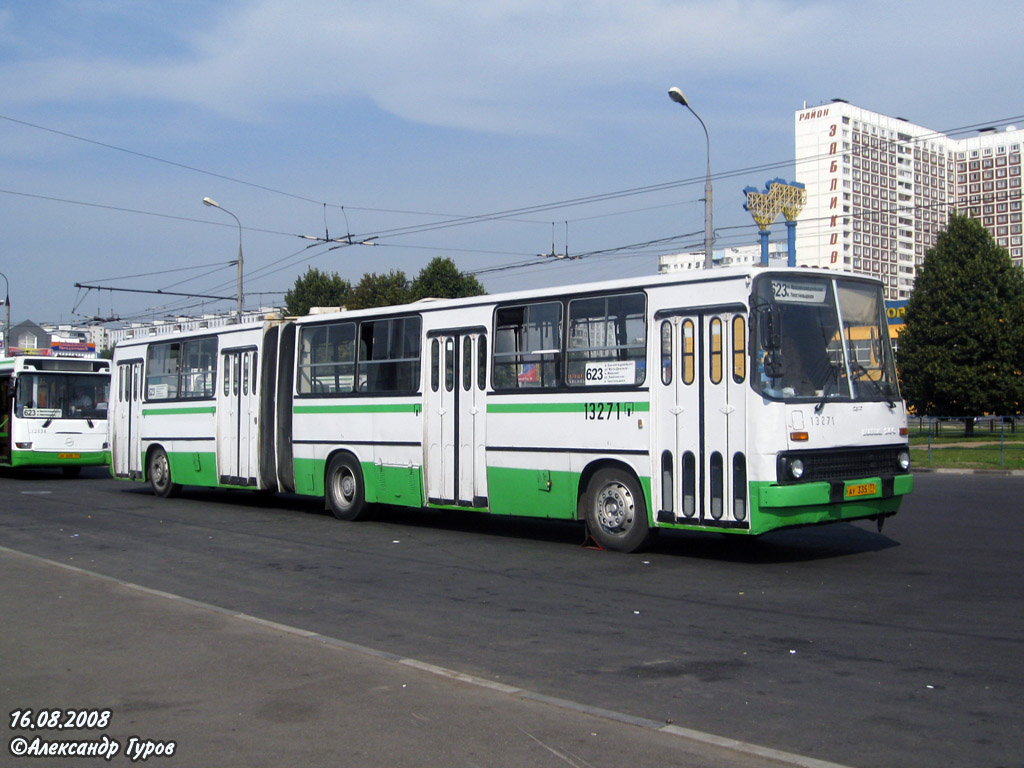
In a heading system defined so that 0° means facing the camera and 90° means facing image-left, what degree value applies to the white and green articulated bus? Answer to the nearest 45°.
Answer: approximately 315°

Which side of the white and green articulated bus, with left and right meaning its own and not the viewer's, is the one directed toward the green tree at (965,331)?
left

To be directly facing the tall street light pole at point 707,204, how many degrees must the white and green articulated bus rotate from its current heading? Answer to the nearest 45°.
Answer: approximately 135° to its left

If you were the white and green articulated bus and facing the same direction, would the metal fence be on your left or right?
on your left
